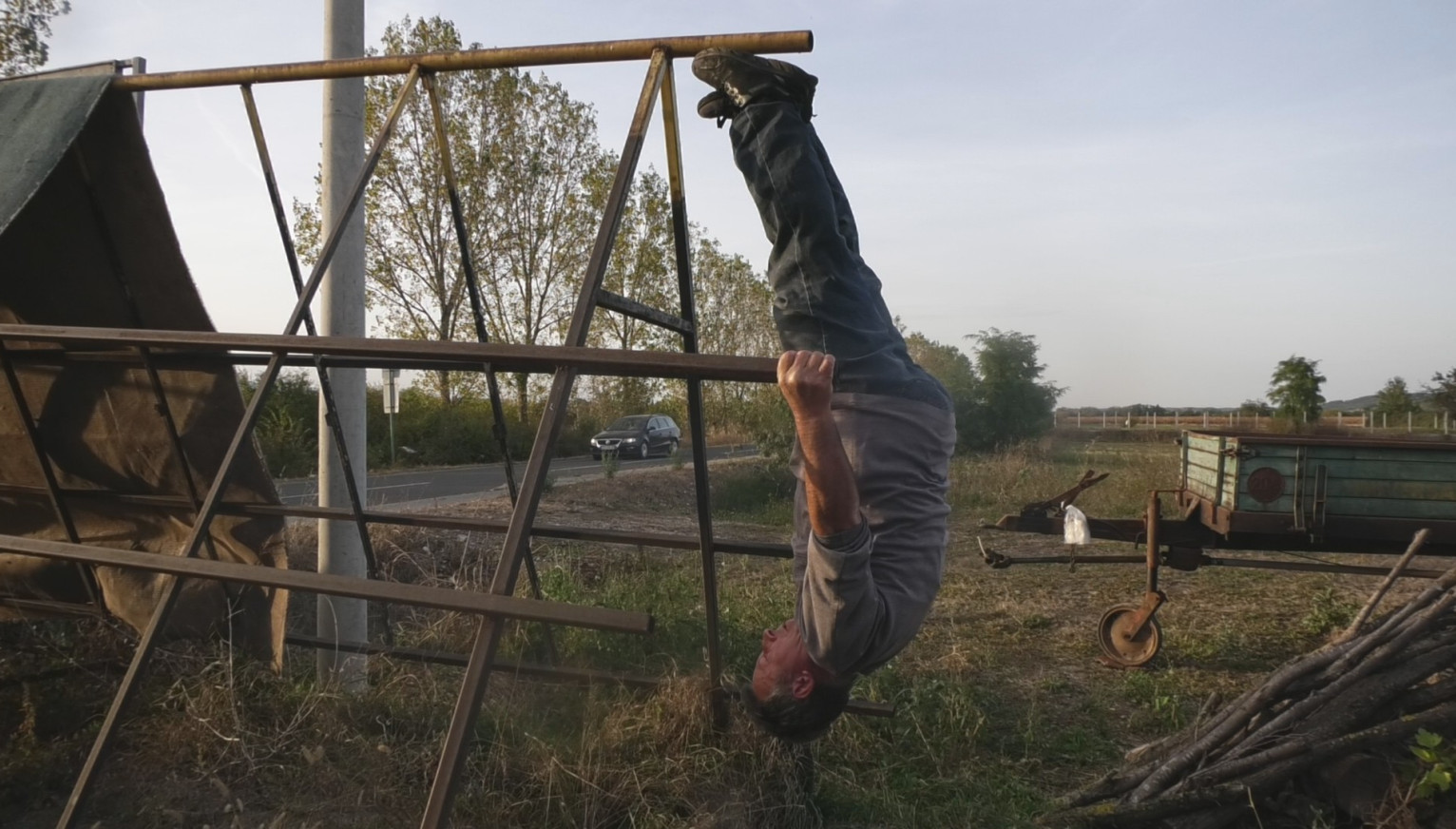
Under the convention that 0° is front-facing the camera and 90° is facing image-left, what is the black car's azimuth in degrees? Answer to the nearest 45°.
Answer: approximately 45°

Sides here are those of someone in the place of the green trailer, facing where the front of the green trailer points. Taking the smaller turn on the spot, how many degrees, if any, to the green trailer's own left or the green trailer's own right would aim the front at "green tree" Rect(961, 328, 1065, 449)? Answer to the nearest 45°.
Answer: approximately 90° to the green trailer's own right

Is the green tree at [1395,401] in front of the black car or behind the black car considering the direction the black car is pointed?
behind

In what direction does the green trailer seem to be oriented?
to the viewer's left

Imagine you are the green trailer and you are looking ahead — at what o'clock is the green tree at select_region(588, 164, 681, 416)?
The green tree is roughly at 1 o'clock from the green trailer.

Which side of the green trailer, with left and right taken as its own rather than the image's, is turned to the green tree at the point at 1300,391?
right

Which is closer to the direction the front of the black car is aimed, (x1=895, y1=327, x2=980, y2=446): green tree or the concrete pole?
the concrete pole
